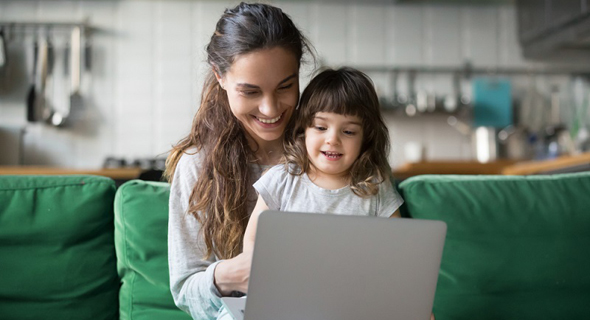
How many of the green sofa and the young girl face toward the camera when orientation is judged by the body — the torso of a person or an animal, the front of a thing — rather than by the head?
2

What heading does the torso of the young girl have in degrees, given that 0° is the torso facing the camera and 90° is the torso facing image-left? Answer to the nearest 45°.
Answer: approximately 0°

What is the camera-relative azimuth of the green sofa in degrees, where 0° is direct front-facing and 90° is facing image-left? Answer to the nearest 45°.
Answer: approximately 0°

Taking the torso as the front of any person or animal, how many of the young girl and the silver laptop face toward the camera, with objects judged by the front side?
1

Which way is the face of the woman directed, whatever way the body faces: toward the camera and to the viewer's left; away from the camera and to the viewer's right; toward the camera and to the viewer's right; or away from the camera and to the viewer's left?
toward the camera and to the viewer's right

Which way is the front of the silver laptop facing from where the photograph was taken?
facing away from the viewer and to the left of the viewer
